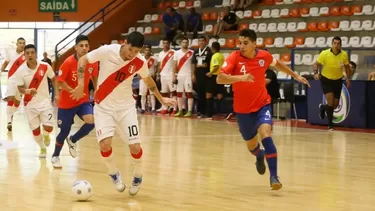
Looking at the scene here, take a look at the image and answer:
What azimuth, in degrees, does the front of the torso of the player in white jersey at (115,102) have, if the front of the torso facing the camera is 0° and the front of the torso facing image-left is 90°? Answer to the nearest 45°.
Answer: approximately 0°

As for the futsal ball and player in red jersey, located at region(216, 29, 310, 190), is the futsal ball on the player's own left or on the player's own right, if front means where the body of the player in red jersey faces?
on the player's own right

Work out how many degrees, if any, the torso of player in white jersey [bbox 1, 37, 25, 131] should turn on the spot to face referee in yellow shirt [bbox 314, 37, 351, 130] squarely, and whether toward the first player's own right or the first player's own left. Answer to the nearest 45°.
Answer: approximately 45° to the first player's own left

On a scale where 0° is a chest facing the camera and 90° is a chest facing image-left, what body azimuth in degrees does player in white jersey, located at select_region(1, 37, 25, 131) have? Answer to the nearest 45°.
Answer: approximately 315°
